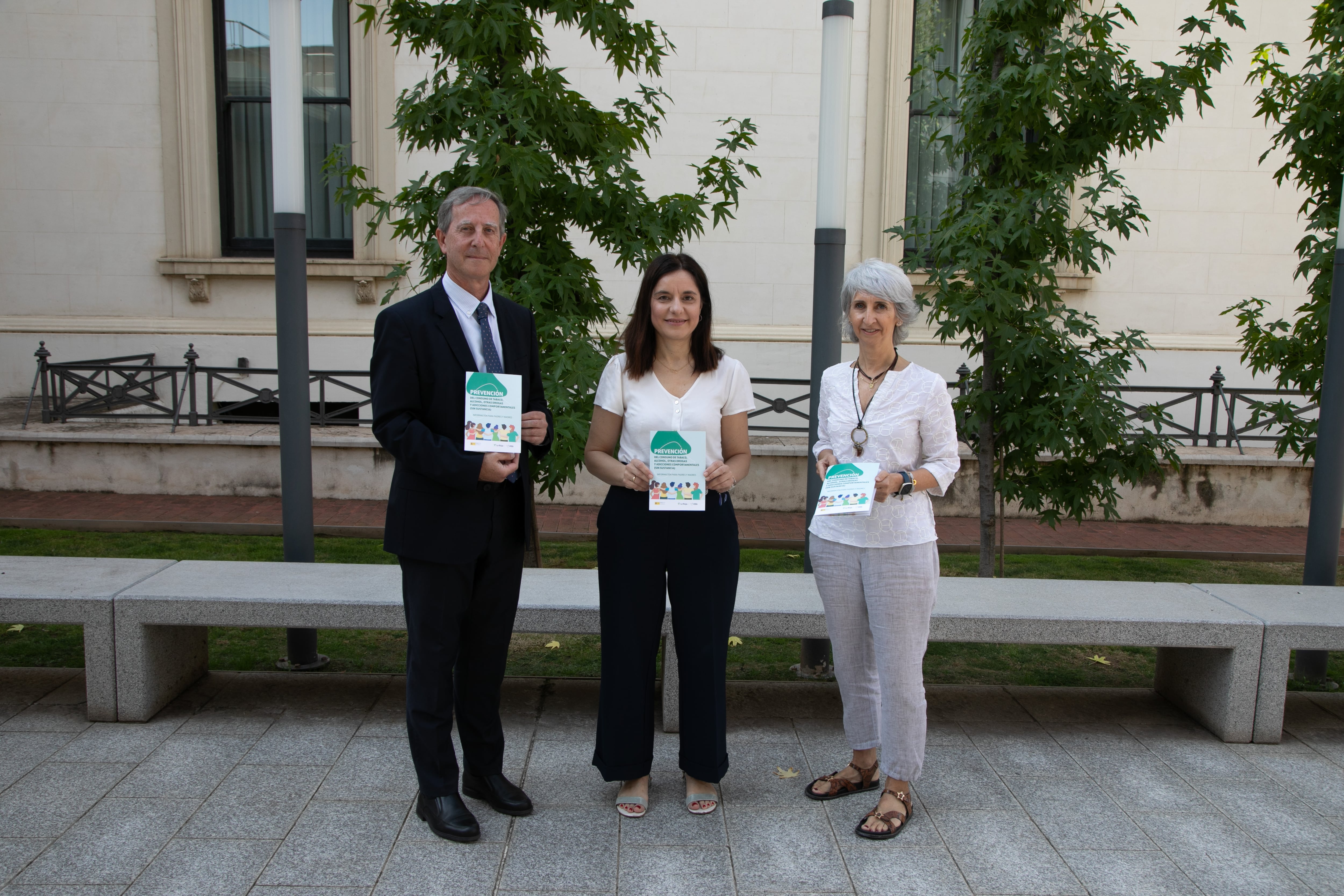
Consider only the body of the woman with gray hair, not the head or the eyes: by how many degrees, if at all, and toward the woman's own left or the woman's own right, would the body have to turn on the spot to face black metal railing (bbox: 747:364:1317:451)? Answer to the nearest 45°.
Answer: approximately 135° to the woman's own right

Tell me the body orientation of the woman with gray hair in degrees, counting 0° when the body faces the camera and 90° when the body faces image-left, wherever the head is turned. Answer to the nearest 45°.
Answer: approximately 45°

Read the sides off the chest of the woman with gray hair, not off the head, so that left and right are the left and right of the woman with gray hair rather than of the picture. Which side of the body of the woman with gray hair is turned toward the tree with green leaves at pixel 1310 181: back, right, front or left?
back

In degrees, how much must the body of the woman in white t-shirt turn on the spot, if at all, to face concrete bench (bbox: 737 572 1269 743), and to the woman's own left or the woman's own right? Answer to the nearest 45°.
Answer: approximately 135° to the woman's own left

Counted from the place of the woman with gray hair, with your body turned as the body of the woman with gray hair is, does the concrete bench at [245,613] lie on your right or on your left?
on your right

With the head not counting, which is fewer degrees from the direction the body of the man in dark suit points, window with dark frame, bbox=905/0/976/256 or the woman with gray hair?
the woman with gray hair

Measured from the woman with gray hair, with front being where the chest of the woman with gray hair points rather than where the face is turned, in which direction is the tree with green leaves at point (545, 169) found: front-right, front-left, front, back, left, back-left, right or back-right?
right

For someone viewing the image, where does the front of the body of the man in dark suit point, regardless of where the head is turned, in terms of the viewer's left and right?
facing the viewer and to the right of the viewer

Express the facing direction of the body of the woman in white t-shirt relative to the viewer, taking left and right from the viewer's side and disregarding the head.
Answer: facing the viewer
